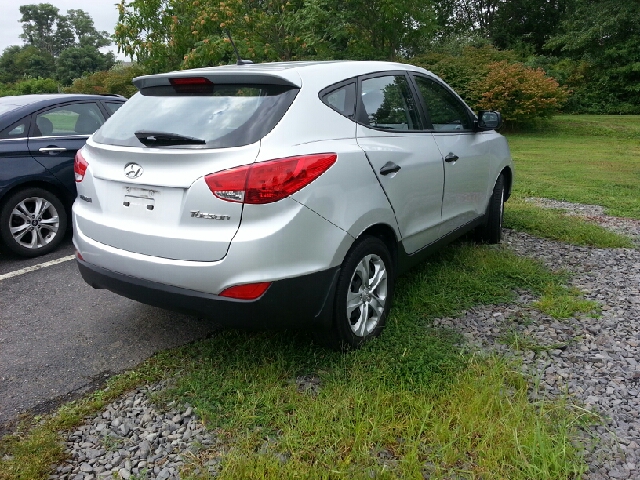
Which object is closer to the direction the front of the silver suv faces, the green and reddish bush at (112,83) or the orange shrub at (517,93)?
the orange shrub

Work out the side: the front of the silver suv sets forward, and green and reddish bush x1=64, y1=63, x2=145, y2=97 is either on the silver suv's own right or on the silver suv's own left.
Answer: on the silver suv's own left

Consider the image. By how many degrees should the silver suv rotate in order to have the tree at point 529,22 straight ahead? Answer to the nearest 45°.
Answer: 0° — it already faces it

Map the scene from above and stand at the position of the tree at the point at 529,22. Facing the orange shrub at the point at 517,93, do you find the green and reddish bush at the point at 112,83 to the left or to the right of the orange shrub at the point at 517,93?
right

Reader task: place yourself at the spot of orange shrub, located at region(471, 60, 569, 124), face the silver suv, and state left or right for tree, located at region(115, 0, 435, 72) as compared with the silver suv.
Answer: right

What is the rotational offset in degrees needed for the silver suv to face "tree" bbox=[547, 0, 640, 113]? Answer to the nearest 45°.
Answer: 0° — it already faces it

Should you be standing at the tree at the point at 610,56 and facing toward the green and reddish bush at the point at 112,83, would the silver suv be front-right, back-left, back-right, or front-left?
front-left

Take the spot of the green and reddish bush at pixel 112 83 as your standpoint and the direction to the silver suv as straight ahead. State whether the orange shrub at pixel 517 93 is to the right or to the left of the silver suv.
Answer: left

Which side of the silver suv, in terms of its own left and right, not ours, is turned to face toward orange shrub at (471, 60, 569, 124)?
front

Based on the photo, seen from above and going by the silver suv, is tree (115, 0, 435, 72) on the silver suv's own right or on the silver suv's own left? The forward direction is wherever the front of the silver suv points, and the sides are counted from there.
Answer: on the silver suv's own left

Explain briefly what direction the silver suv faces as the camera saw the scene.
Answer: facing away from the viewer and to the right of the viewer

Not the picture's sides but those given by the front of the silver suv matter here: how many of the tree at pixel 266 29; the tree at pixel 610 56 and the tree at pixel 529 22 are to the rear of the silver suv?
0

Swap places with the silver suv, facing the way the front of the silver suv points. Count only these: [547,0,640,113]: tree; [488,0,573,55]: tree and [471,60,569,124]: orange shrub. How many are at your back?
0
